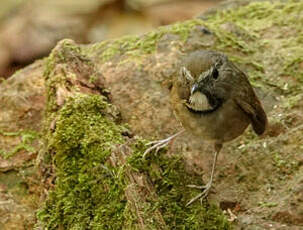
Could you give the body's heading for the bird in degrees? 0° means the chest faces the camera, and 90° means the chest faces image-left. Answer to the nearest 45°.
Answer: approximately 45°
